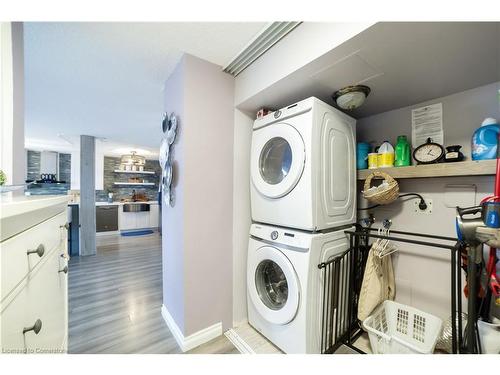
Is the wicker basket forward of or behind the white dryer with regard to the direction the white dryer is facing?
behind

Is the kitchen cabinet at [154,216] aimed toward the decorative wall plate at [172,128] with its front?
yes

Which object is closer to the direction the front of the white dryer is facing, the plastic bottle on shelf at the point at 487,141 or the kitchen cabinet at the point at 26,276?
the kitchen cabinet

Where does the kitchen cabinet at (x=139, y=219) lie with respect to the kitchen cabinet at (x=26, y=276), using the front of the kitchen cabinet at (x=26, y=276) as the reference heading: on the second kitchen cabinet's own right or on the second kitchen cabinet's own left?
on the second kitchen cabinet's own left

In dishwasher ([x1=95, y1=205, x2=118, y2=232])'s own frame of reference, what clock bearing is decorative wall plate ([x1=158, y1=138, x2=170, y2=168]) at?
The decorative wall plate is roughly at 12 o'clock from the dishwasher.

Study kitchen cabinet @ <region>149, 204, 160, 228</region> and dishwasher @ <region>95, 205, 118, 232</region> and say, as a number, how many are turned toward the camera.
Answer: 2

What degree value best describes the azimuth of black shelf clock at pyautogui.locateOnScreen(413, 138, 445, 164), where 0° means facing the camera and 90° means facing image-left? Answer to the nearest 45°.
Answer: approximately 45°
